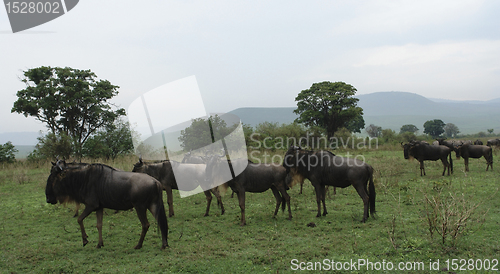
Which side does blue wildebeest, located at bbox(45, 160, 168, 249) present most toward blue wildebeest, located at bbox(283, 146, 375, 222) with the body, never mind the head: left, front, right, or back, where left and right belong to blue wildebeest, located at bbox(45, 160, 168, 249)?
back

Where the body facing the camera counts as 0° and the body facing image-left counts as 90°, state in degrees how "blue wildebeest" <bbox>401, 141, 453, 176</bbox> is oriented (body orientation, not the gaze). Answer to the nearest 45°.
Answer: approximately 90°

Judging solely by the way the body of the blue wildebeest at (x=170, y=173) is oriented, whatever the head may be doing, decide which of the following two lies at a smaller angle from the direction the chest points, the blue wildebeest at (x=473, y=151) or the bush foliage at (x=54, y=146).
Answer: the bush foliage

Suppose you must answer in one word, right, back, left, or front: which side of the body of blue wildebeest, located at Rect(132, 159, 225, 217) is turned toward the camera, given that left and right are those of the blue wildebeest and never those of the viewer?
left

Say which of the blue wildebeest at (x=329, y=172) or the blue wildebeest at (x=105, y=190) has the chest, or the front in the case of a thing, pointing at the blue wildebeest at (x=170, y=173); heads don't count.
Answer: the blue wildebeest at (x=329, y=172)

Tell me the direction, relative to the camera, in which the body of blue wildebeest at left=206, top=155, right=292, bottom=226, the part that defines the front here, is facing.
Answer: to the viewer's left

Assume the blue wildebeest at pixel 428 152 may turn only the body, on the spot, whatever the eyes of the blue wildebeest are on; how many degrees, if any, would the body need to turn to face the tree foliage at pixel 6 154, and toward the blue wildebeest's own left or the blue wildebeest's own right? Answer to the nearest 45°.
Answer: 0° — it already faces it

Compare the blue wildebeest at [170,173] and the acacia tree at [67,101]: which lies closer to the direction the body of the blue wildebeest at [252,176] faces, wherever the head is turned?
the blue wildebeest

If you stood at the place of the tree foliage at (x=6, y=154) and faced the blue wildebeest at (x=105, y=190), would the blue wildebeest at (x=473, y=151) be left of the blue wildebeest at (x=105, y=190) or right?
left

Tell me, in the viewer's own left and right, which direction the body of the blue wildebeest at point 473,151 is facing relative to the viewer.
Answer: facing to the left of the viewer

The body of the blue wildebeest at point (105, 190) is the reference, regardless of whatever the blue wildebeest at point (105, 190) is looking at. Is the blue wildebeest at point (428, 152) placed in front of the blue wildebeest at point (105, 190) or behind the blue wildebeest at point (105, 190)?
behind

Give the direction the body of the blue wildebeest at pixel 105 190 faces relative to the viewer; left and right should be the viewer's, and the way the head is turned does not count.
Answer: facing to the left of the viewer
